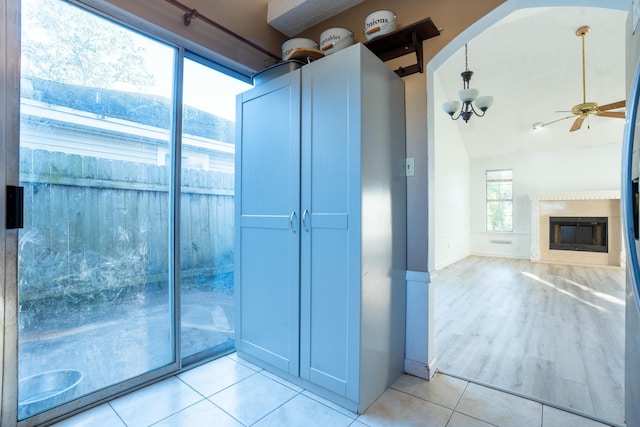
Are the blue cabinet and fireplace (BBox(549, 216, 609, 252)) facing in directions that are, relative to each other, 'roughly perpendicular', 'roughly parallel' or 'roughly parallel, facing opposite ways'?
roughly parallel

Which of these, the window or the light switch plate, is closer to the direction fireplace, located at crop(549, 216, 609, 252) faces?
the light switch plate

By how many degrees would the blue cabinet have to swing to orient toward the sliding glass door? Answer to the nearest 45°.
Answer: approximately 45° to its right

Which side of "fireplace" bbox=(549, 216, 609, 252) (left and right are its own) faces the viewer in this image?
front

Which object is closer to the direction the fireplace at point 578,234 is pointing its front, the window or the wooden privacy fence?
the wooden privacy fence

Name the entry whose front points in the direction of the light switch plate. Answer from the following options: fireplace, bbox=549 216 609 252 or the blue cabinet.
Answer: the fireplace

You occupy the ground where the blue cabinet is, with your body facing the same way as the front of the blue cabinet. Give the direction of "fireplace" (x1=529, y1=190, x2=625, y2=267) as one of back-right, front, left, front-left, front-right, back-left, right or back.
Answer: back

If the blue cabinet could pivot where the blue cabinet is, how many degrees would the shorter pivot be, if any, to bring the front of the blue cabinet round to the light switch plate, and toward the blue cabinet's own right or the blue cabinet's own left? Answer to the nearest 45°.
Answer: approximately 135° to the blue cabinet's own left

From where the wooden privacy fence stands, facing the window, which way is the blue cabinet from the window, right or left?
right

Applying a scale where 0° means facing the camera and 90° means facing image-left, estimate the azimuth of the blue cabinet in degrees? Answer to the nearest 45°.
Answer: approximately 45°

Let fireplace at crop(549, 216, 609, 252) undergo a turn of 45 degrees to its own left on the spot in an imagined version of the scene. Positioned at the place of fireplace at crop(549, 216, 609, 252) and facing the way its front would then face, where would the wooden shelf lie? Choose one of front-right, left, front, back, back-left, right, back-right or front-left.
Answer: front-right

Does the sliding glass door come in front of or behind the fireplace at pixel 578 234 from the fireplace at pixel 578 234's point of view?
in front

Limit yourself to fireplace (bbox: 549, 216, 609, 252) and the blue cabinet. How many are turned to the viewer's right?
0

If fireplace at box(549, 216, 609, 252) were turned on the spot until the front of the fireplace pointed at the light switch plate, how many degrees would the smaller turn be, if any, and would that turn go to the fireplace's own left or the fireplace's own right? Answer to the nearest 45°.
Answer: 0° — it already faces it
